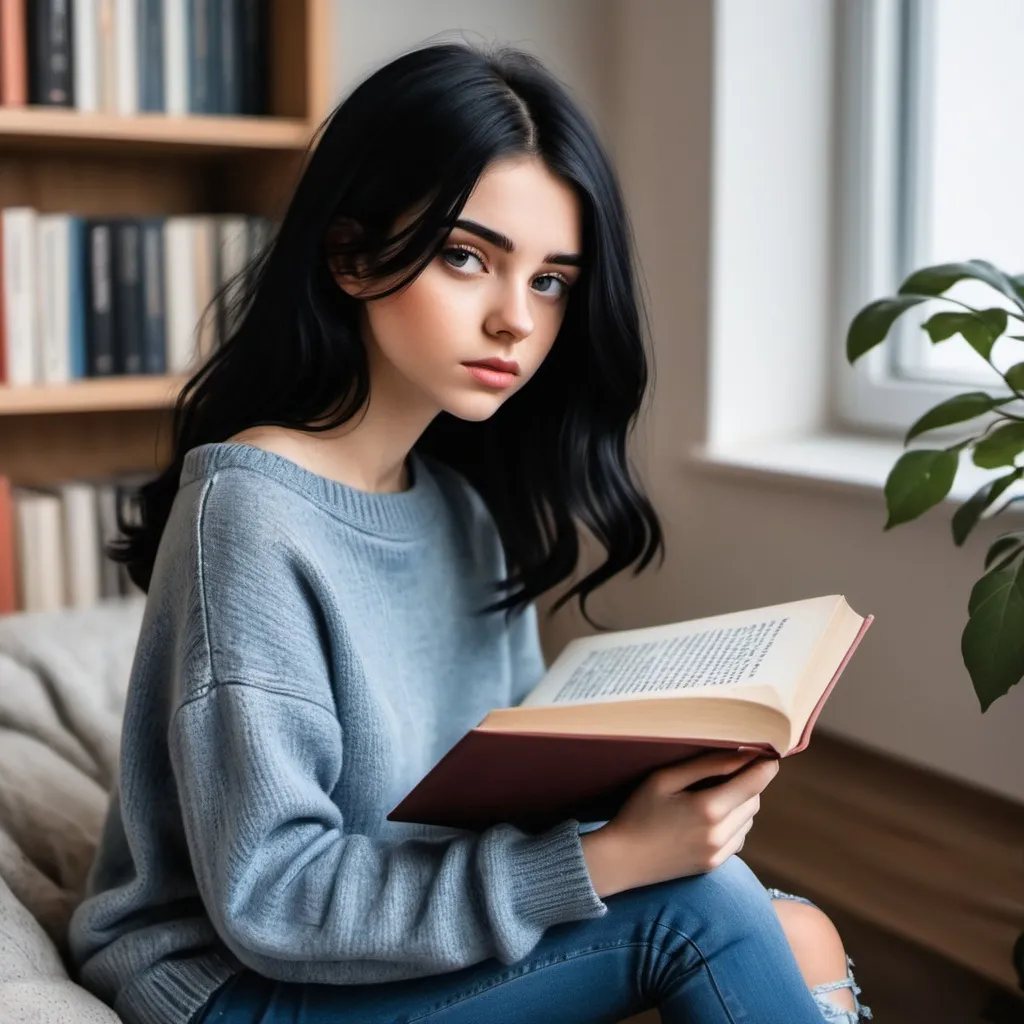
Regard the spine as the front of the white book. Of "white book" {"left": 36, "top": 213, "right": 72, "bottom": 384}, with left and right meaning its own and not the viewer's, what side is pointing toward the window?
left

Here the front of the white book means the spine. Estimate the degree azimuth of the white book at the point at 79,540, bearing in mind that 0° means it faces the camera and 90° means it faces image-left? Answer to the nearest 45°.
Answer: approximately 0°

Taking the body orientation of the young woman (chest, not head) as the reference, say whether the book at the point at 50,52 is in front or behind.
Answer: behind
